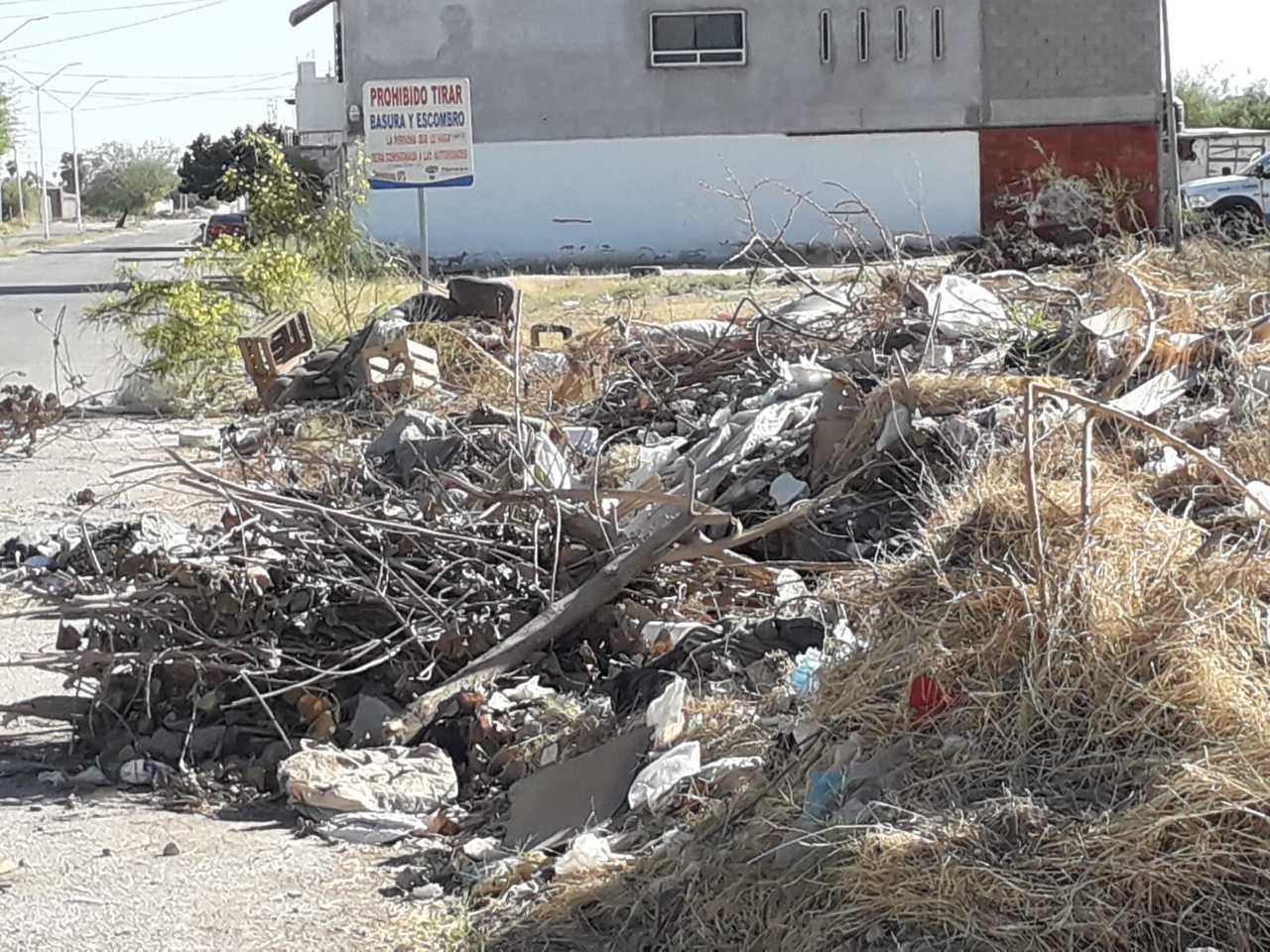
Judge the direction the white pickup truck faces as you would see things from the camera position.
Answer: facing to the left of the viewer

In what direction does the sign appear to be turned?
toward the camera

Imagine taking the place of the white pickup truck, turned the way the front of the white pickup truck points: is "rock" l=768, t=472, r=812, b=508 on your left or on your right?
on your left

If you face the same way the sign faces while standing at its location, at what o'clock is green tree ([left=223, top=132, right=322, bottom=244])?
The green tree is roughly at 4 o'clock from the sign.

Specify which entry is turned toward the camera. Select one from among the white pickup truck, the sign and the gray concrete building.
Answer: the sign

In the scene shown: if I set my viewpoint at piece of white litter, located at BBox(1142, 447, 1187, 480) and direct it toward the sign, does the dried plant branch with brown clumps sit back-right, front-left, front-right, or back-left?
front-left

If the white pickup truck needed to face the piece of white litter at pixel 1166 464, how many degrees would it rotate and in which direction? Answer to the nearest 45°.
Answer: approximately 90° to its left

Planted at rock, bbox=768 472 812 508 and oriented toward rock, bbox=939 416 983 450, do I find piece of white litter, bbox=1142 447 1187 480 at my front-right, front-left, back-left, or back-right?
front-right
